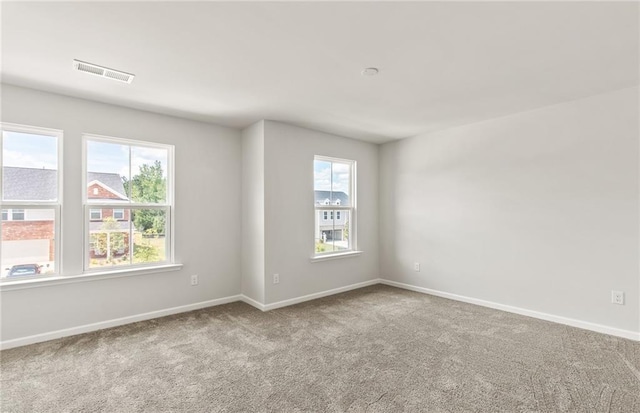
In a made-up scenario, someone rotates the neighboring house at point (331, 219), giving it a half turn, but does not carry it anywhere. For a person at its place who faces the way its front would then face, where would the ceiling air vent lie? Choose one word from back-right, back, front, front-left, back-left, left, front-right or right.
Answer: back-left

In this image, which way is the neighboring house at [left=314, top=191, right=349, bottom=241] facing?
toward the camera

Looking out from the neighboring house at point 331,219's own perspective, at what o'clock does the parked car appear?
The parked car is roughly at 2 o'clock from the neighboring house.

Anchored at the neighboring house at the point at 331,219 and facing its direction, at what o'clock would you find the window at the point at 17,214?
The window is roughly at 2 o'clock from the neighboring house.

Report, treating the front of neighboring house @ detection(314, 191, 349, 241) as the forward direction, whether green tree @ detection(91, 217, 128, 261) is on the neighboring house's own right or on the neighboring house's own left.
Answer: on the neighboring house's own right

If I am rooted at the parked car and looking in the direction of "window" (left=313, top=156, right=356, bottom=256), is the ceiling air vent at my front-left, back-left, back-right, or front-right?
front-right

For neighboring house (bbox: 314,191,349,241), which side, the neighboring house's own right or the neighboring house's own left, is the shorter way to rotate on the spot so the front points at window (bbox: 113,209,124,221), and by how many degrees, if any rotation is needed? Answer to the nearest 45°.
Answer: approximately 45° to the neighboring house's own right
